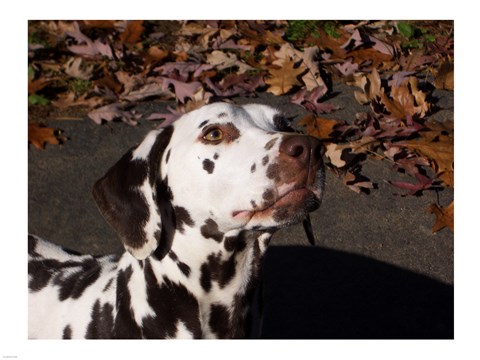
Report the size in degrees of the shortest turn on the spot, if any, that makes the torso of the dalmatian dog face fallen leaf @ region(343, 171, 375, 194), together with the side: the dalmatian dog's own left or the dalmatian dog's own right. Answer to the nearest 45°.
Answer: approximately 45° to the dalmatian dog's own left

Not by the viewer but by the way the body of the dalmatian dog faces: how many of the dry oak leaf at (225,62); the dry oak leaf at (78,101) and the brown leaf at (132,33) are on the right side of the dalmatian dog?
0

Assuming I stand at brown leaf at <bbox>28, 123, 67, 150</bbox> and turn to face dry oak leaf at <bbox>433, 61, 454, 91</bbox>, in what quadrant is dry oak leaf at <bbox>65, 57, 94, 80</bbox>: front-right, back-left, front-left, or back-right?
front-left

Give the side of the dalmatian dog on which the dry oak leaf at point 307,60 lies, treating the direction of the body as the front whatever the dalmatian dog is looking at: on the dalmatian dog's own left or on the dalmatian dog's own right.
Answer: on the dalmatian dog's own left

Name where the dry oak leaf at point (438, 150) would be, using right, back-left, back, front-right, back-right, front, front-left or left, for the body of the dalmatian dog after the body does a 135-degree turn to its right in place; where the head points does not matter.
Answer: back

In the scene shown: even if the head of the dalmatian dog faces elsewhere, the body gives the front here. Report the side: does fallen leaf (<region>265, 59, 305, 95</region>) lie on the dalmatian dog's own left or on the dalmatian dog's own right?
on the dalmatian dog's own left

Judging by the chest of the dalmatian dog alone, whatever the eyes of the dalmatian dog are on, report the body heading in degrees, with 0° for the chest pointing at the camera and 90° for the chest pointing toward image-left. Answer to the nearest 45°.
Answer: approximately 270°

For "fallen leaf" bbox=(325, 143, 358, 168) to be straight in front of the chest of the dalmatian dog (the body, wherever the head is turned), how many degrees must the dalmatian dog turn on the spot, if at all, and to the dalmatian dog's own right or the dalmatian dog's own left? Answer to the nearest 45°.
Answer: approximately 45° to the dalmatian dog's own left

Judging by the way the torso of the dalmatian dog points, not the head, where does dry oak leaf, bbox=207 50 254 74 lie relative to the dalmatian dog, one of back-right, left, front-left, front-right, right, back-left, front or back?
left

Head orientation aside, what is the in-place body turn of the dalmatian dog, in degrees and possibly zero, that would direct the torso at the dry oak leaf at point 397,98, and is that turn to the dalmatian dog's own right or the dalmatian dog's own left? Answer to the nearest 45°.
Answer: approximately 45° to the dalmatian dog's own left

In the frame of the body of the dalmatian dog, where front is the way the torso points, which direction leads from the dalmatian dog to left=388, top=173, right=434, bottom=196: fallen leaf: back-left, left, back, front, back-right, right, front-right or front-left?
front-left

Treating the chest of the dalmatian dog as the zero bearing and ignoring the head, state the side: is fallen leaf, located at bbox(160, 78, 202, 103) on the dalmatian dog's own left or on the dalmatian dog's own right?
on the dalmatian dog's own left

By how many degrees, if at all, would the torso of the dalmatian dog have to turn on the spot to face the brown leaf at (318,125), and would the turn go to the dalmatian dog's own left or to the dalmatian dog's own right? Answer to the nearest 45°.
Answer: approximately 45° to the dalmatian dog's own left
